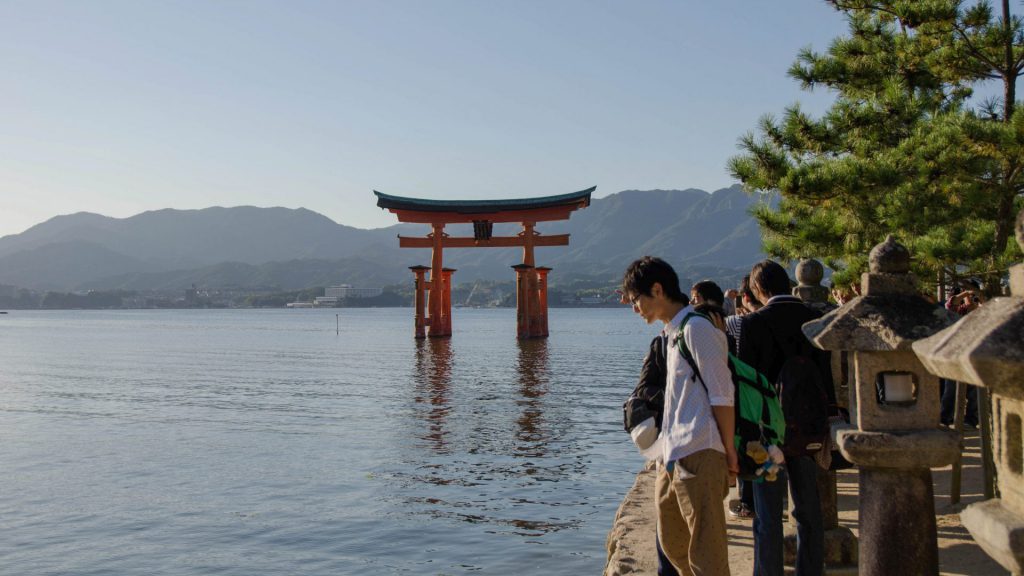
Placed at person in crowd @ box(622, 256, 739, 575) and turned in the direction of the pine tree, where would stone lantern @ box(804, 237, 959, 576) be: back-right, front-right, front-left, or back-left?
front-right

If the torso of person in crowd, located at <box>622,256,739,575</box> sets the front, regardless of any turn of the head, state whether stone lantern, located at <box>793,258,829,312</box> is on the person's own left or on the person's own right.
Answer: on the person's own right

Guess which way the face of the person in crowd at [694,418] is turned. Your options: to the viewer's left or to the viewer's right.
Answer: to the viewer's left

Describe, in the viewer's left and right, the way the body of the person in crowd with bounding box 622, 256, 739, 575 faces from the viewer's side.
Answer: facing to the left of the viewer

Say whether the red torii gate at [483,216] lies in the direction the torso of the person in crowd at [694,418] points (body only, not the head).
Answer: no

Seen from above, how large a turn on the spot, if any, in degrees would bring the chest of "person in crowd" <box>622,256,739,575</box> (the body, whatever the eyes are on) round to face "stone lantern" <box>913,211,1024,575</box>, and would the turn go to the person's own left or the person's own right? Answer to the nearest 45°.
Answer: approximately 135° to the person's own left

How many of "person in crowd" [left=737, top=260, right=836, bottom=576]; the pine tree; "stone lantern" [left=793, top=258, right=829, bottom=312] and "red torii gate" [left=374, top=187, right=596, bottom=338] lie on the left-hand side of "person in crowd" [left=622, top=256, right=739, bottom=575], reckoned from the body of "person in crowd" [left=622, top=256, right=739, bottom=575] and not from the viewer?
0

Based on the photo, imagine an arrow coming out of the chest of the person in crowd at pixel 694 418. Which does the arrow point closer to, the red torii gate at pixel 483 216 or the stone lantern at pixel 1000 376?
the red torii gate

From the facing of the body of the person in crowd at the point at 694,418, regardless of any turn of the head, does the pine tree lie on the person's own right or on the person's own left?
on the person's own right

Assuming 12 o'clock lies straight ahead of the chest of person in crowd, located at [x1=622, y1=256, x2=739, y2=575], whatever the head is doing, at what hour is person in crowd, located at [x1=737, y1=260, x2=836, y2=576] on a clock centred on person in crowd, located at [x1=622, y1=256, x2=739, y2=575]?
person in crowd, located at [x1=737, y1=260, x2=836, y2=576] is roughly at 4 o'clock from person in crowd, located at [x1=622, y1=256, x2=739, y2=575].

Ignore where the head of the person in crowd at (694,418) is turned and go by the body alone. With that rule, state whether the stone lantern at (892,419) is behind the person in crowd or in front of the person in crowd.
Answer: behind
